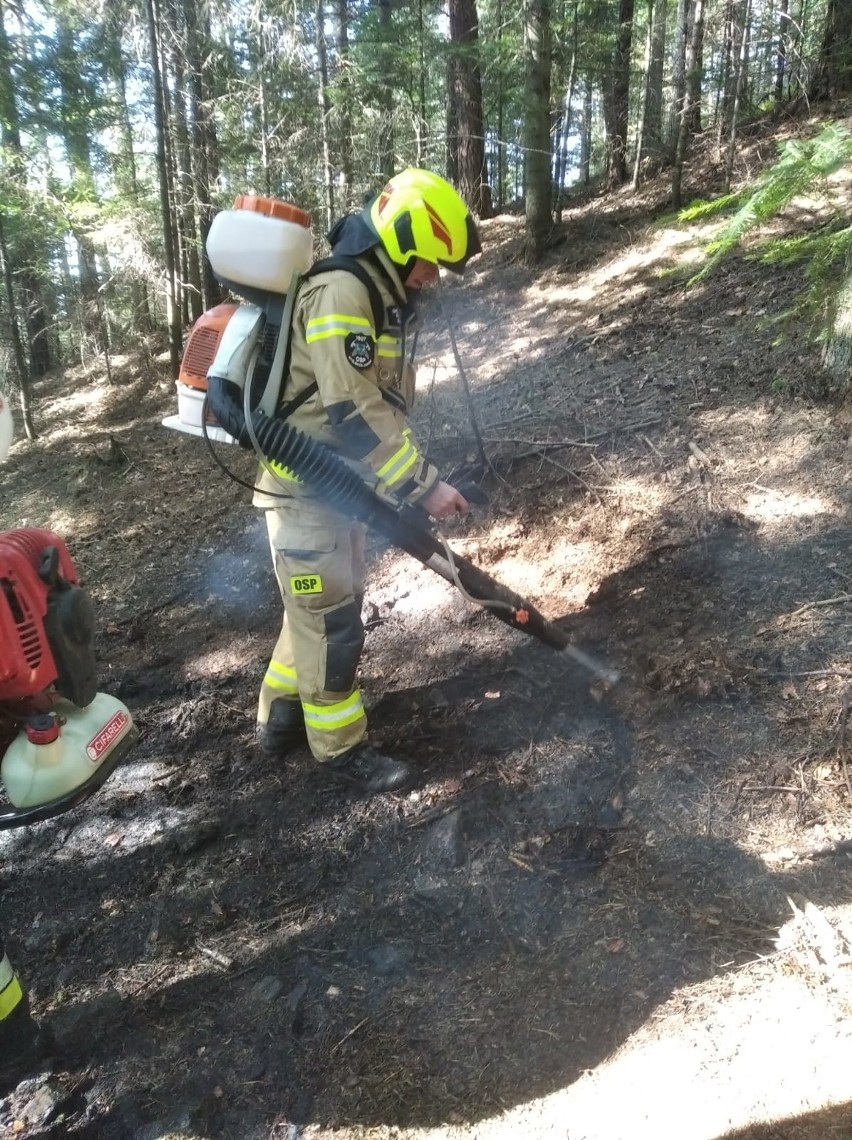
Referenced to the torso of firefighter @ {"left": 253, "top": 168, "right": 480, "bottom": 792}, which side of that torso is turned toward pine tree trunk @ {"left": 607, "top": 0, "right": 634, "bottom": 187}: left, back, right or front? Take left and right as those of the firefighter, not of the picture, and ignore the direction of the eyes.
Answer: left

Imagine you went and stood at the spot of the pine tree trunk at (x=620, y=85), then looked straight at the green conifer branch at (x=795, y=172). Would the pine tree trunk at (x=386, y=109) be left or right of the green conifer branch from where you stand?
right

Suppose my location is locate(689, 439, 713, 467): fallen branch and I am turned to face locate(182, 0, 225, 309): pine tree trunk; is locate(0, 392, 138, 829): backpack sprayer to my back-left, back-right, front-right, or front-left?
back-left

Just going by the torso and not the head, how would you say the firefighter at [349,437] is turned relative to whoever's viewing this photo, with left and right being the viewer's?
facing to the right of the viewer

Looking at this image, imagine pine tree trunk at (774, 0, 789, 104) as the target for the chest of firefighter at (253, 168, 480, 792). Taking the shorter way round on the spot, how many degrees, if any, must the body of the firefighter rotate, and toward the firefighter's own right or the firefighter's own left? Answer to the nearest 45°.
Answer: approximately 45° to the firefighter's own left

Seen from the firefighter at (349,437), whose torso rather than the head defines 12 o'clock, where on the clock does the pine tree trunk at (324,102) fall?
The pine tree trunk is roughly at 9 o'clock from the firefighter.

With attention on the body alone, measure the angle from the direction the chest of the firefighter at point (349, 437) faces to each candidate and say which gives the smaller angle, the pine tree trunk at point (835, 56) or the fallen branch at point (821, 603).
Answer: the fallen branch

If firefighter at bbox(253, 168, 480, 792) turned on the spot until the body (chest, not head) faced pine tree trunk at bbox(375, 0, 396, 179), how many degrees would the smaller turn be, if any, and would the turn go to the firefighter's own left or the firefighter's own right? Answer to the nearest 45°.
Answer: approximately 90° to the firefighter's own left
